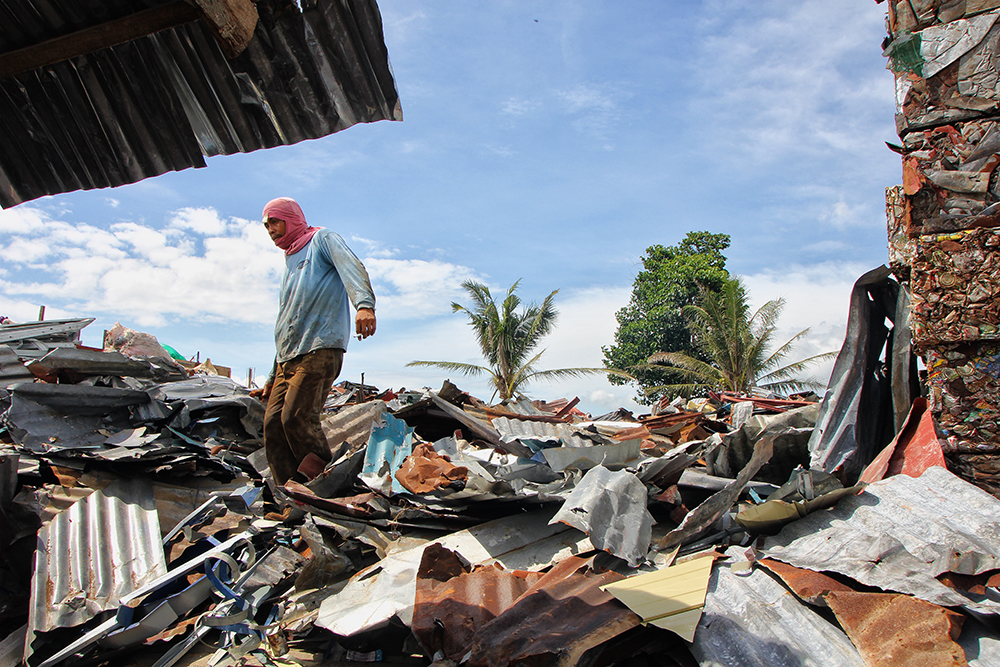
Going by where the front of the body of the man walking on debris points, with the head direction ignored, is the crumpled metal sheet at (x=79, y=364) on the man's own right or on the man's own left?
on the man's own right

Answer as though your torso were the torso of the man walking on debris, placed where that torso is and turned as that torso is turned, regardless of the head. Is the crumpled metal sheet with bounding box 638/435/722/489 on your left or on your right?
on your left

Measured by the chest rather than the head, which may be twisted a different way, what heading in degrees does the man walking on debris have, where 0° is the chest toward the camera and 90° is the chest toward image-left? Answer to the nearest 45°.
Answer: approximately 45°

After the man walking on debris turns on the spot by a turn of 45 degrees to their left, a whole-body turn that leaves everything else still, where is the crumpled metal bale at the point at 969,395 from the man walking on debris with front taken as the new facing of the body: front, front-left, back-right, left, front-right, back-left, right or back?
front-left

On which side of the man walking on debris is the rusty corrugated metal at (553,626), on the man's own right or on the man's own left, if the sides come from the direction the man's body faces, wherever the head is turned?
on the man's own left

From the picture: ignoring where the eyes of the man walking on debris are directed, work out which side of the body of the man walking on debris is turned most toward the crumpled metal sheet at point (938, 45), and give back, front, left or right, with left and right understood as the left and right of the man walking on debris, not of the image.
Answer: left

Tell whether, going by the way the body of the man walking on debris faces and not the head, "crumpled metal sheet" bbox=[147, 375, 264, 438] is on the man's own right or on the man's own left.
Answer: on the man's own right

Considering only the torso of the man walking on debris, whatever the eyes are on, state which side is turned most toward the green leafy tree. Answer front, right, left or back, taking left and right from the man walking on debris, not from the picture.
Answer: back

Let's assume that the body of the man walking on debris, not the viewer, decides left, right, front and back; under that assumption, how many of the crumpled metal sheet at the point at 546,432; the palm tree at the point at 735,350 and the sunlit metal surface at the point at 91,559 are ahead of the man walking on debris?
1

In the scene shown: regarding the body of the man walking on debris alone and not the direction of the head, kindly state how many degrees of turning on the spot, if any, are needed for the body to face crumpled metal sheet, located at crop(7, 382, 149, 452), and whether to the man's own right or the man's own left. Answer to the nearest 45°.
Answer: approximately 90° to the man's own right
